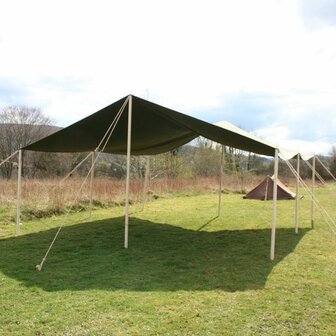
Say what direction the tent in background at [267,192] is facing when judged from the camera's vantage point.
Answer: facing the viewer

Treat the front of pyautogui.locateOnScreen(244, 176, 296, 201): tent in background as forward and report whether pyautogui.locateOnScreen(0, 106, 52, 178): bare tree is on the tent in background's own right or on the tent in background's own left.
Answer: on the tent in background's own right
